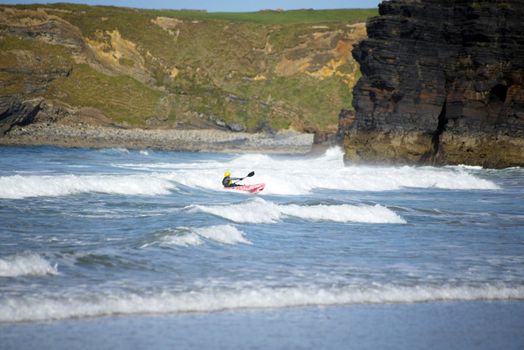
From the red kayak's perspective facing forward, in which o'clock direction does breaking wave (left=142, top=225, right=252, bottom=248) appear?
The breaking wave is roughly at 3 o'clock from the red kayak.

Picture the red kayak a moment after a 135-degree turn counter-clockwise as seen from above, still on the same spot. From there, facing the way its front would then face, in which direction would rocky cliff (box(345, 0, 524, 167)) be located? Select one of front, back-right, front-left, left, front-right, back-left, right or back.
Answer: right

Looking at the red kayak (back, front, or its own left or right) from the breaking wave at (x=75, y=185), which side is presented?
back

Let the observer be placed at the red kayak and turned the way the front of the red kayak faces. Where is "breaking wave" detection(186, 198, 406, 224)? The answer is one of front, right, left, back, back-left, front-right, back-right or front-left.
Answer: right

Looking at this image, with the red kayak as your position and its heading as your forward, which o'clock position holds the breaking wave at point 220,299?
The breaking wave is roughly at 3 o'clock from the red kayak.

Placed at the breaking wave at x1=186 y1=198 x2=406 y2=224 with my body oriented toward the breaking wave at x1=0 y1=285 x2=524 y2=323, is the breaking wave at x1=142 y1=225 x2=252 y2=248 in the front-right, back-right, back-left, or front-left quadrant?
front-right

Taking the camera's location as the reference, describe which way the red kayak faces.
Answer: facing to the right of the viewer

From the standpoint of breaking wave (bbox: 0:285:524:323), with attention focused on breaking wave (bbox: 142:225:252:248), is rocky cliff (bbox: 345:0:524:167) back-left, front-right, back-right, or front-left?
front-right

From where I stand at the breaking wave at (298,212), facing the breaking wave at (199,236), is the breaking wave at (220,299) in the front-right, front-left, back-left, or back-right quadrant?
front-left
